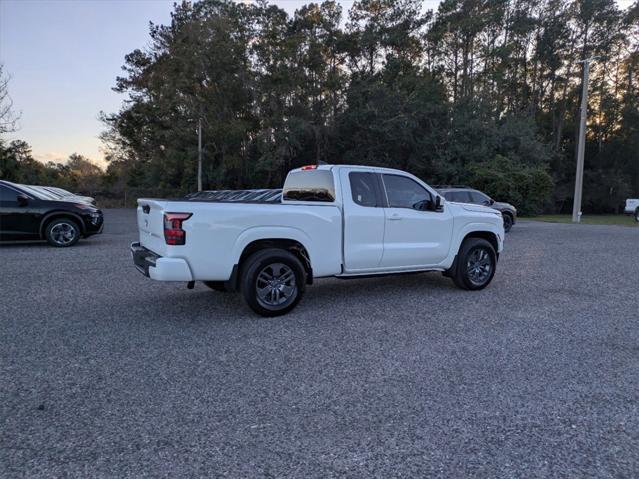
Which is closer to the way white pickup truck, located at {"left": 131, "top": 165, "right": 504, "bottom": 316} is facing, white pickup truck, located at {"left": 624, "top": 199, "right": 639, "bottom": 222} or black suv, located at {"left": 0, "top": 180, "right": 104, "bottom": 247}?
the white pickup truck

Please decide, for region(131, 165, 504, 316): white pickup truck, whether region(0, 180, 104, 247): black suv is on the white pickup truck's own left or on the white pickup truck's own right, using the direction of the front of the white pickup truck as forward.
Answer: on the white pickup truck's own left

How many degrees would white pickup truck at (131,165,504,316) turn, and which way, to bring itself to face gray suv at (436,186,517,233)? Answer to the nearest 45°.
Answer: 0° — it already faces it

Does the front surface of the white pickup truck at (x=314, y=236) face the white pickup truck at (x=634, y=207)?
yes

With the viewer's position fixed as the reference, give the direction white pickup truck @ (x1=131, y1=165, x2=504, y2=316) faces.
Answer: facing away from the viewer and to the right of the viewer

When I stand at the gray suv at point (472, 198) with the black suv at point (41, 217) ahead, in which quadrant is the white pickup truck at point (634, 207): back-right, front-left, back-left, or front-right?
back-right
